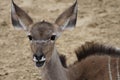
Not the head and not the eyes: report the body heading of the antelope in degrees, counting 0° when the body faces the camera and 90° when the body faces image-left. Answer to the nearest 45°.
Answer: approximately 45°
